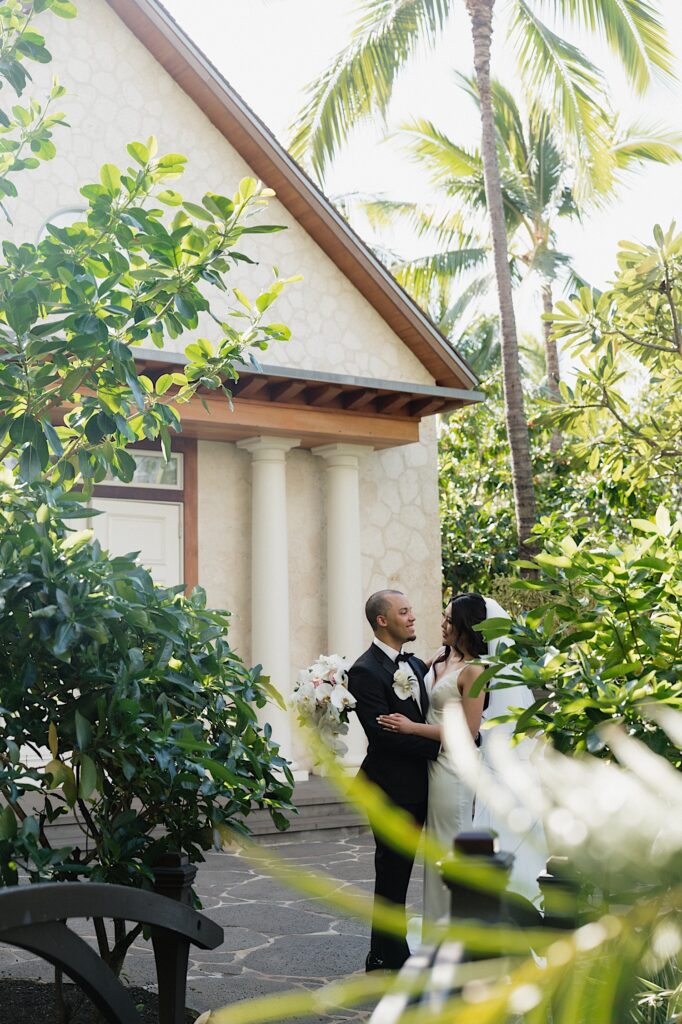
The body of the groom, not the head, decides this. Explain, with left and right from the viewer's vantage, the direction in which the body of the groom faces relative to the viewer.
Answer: facing the viewer and to the right of the viewer

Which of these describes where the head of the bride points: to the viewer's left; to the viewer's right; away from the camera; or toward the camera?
to the viewer's left

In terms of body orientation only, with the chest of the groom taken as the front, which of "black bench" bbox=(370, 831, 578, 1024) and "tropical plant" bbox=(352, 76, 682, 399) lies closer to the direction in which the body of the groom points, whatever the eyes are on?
the black bench

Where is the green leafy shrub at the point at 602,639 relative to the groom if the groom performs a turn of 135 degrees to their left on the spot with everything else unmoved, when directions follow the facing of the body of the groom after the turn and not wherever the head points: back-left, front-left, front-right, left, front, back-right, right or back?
back

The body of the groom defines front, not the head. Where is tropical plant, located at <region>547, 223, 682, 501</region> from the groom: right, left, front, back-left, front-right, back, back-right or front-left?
left

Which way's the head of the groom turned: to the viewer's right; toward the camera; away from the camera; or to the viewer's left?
to the viewer's right
